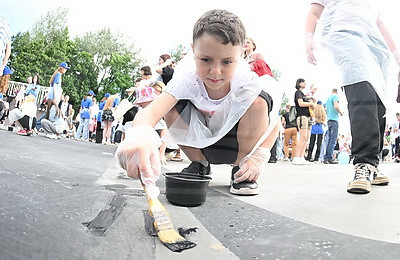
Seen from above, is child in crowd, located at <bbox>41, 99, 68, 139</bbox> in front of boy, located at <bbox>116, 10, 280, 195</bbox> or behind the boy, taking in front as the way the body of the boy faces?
behind

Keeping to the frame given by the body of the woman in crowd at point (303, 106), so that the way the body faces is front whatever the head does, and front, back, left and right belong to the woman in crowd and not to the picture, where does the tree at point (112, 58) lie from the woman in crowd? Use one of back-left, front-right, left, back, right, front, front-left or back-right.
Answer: back-right

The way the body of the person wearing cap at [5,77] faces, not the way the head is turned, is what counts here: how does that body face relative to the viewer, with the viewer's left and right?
facing to the right of the viewer

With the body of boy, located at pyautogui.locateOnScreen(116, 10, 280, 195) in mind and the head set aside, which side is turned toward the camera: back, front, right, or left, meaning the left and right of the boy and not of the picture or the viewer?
front

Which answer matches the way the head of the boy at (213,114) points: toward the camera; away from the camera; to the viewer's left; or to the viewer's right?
toward the camera
